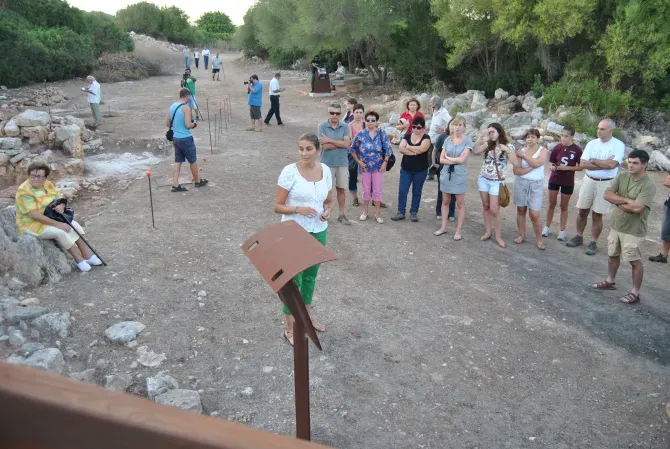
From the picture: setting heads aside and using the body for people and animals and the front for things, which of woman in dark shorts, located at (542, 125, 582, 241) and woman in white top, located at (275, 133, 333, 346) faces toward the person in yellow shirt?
the woman in dark shorts

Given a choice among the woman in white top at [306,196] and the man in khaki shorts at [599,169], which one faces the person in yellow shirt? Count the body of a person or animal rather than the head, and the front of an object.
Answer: the man in khaki shorts

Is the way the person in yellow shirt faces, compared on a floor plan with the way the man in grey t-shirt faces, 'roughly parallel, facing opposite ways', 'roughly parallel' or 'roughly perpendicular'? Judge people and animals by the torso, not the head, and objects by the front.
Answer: roughly perpendicular

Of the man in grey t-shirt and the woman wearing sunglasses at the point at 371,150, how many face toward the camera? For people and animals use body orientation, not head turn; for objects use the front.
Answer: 2

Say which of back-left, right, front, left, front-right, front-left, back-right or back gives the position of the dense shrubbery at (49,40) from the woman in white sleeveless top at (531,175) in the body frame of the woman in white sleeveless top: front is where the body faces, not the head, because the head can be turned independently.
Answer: right

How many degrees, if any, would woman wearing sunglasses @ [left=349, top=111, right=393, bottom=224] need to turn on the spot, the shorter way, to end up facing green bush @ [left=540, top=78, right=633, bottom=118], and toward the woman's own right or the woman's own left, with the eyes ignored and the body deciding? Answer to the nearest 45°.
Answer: approximately 135° to the woman's own left

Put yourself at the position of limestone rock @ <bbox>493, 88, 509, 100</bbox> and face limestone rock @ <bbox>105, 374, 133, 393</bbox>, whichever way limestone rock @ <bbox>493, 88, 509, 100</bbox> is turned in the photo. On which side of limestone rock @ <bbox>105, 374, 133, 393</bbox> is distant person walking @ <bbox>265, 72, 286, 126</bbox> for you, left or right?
right

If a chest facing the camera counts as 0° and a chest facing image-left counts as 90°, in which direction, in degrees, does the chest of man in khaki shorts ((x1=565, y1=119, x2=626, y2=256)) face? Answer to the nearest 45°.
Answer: approximately 45°

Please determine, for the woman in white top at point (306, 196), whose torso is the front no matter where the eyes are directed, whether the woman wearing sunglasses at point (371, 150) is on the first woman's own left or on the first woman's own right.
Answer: on the first woman's own left

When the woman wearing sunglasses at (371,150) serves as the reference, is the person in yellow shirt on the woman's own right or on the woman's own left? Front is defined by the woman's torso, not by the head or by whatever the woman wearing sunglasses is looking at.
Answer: on the woman's own right

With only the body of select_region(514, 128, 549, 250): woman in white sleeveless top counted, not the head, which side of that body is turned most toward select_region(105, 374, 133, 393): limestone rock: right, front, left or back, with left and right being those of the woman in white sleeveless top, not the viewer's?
front

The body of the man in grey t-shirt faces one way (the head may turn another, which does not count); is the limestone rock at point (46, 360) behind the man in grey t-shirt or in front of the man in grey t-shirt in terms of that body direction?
in front

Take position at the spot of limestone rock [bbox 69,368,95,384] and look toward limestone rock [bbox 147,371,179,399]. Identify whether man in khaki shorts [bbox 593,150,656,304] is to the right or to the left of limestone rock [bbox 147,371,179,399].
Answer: left
